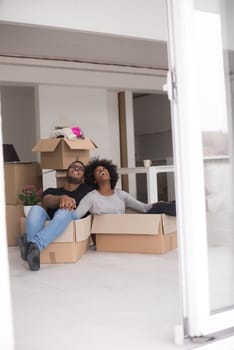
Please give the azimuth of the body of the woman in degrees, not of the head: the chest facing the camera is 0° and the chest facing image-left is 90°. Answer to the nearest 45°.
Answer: approximately 0°

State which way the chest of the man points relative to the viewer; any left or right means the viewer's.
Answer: facing the viewer and to the left of the viewer

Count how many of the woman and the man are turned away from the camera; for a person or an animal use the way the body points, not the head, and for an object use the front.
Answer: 0

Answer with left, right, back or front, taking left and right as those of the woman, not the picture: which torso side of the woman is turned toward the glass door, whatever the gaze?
front

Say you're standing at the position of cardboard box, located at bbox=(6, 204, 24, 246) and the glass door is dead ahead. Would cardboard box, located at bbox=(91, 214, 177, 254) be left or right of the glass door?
left

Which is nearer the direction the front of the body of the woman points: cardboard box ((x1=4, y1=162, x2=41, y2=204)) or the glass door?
the glass door

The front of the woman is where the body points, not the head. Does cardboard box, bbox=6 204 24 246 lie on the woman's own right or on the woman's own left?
on the woman's own right

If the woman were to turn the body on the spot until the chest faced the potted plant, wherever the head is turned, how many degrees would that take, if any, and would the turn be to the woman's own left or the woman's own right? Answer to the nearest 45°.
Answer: approximately 90° to the woman's own right
